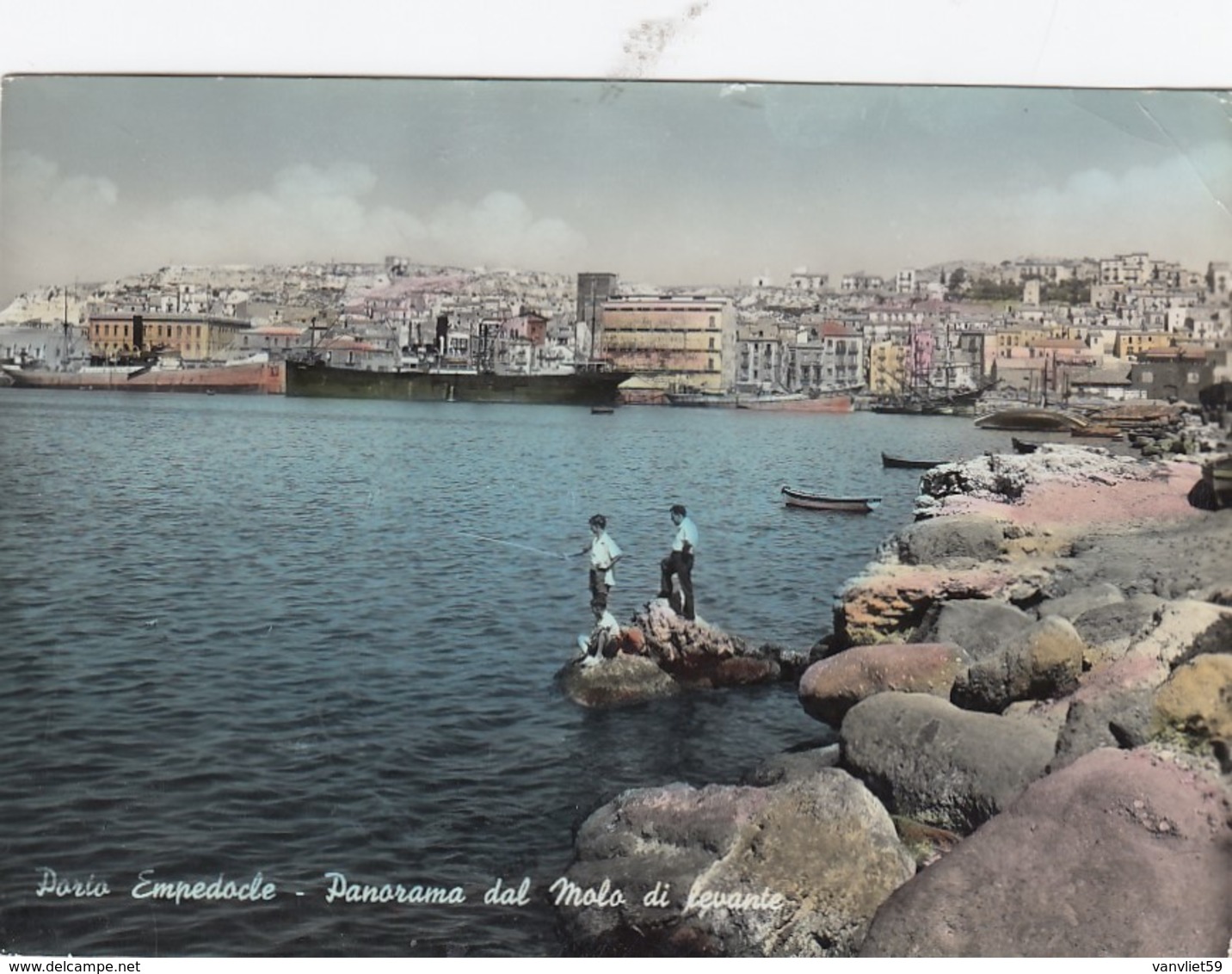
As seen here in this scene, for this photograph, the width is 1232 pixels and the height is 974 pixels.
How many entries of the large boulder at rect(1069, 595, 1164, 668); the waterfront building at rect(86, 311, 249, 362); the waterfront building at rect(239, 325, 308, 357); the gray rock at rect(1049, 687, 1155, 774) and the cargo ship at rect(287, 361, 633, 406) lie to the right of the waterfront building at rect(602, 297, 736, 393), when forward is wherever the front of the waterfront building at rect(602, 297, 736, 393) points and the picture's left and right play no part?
3

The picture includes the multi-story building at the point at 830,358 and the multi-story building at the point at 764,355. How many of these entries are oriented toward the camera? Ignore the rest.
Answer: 2

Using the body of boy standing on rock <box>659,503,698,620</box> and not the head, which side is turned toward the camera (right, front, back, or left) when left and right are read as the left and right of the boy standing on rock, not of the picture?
left

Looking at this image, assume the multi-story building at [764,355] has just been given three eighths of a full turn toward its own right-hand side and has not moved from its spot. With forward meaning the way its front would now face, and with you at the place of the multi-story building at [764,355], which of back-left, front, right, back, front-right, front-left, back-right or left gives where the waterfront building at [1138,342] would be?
back-right

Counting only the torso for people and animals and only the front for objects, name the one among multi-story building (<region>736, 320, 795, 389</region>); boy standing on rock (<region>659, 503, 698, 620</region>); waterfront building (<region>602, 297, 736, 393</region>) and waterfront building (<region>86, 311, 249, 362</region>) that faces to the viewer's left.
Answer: the boy standing on rock

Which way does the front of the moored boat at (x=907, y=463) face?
to the viewer's left

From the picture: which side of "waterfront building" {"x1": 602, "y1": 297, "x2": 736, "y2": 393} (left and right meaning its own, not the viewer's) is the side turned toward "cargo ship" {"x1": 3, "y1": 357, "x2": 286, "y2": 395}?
right

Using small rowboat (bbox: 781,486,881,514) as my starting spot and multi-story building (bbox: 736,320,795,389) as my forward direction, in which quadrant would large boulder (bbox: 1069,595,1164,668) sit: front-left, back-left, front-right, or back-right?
back-right

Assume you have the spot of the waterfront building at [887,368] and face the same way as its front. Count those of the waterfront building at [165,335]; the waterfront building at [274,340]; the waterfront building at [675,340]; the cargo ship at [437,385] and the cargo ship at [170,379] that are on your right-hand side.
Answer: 5

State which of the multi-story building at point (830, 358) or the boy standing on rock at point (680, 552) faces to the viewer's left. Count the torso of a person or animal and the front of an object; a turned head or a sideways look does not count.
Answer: the boy standing on rock

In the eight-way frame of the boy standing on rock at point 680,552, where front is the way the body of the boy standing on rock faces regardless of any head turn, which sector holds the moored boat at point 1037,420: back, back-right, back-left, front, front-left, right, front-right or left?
right
